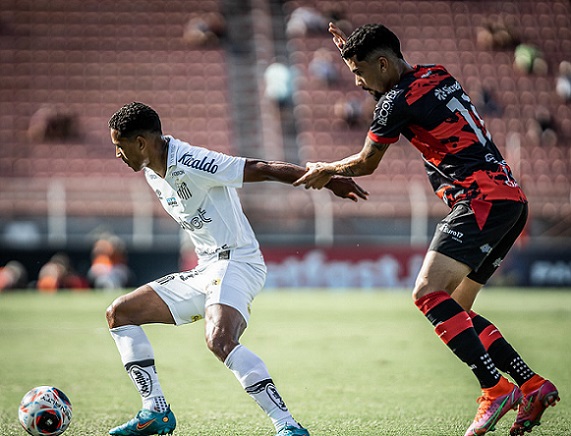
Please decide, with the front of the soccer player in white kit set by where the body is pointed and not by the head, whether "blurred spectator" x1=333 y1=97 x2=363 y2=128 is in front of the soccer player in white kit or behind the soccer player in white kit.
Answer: behind

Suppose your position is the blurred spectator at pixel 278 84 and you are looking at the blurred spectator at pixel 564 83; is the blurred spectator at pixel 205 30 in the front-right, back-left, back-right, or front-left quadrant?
back-left

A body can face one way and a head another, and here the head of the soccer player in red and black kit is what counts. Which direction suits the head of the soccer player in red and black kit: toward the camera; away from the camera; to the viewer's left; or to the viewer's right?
to the viewer's left

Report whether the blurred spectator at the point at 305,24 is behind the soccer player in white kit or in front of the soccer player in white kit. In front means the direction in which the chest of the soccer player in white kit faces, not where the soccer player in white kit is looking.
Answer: behind

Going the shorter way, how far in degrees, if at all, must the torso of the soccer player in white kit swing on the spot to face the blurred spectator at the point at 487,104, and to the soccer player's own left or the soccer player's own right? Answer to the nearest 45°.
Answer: approximately 135° to the soccer player's own right

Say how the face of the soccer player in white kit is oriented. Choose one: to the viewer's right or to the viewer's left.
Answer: to the viewer's left

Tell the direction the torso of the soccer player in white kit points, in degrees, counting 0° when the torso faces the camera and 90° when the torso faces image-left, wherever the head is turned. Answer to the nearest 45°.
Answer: approximately 45°

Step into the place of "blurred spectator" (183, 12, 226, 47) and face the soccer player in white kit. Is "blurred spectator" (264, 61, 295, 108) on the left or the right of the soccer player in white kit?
left

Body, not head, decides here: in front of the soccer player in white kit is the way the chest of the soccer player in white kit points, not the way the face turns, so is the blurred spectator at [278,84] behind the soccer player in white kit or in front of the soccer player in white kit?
behind
